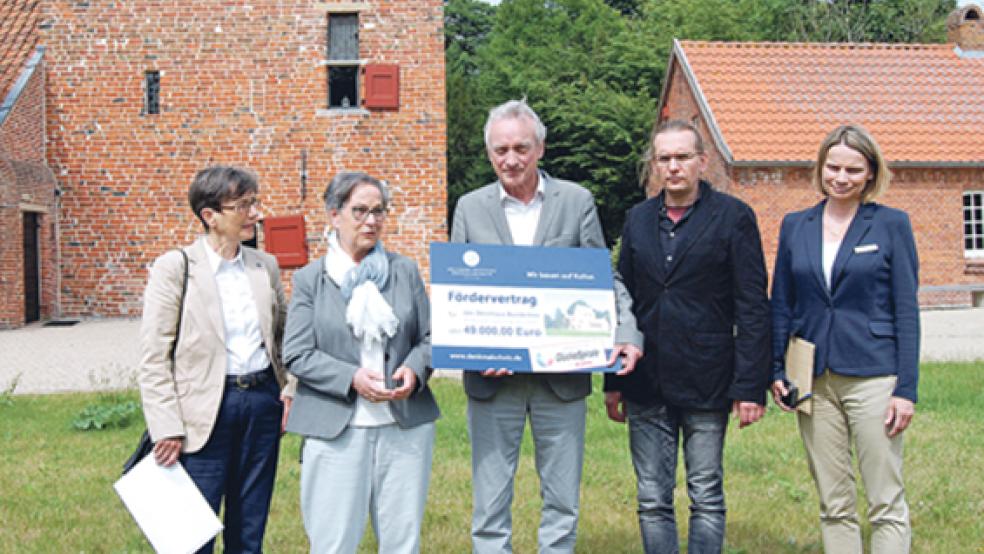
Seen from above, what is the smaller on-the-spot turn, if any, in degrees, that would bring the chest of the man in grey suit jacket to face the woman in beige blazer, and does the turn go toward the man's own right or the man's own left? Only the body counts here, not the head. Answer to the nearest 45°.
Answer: approximately 90° to the man's own right

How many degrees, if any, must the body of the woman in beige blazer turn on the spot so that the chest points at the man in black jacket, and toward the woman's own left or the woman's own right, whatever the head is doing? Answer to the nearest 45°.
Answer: approximately 45° to the woman's own left

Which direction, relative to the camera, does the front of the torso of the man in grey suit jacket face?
toward the camera

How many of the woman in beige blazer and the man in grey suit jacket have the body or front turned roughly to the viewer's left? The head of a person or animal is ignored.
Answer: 0

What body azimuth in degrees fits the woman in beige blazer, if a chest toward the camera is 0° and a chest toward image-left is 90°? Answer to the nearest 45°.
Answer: approximately 315°

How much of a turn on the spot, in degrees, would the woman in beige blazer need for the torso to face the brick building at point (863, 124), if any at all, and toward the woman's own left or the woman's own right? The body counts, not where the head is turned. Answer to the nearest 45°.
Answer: approximately 90° to the woman's own left

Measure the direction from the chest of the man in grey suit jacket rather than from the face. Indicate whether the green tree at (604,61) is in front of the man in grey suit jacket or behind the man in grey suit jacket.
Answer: behind

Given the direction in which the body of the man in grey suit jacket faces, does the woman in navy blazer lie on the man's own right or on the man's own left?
on the man's own left

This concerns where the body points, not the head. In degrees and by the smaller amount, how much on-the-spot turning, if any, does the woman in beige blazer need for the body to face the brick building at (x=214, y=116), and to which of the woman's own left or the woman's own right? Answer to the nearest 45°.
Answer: approximately 135° to the woman's own left

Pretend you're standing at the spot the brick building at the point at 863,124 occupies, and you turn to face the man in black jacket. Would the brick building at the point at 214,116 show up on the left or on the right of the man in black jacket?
right

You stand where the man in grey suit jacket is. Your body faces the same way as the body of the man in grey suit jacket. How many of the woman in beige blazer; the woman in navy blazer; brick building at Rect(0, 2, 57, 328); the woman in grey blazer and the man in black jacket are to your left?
2

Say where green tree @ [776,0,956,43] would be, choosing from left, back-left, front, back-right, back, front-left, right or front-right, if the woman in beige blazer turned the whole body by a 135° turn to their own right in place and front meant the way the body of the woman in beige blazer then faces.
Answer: back-right

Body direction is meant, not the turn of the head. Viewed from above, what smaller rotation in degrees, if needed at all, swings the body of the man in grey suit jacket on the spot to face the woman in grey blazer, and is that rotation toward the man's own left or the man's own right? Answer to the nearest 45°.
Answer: approximately 45° to the man's own right

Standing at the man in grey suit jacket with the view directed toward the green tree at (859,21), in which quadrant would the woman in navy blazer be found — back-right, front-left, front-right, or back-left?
front-right
